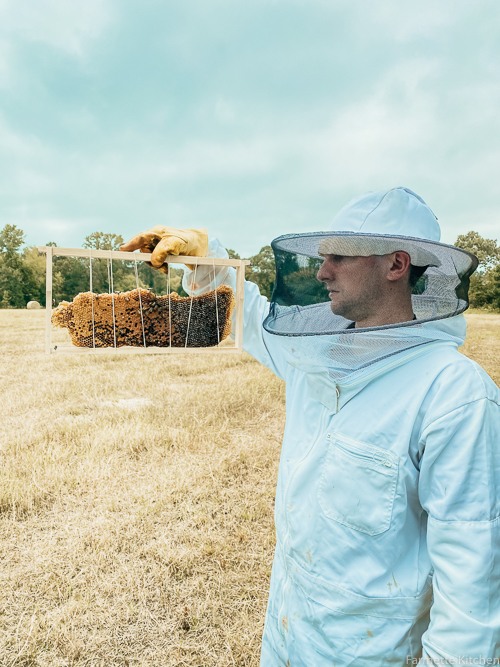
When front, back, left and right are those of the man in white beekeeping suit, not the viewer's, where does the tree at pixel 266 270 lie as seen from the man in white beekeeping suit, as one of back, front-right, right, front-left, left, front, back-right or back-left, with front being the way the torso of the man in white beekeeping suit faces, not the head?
back-right

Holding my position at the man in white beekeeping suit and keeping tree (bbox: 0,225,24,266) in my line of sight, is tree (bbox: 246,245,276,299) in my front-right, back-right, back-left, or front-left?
front-right

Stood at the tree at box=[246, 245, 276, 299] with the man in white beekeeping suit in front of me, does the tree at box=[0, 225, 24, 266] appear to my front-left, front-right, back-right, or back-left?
back-right

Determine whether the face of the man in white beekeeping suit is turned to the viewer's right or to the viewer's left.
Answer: to the viewer's left

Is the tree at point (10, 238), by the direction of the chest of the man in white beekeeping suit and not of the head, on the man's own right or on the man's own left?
on the man's own right

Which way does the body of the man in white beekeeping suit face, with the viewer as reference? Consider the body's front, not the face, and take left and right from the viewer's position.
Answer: facing the viewer and to the left of the viewer
